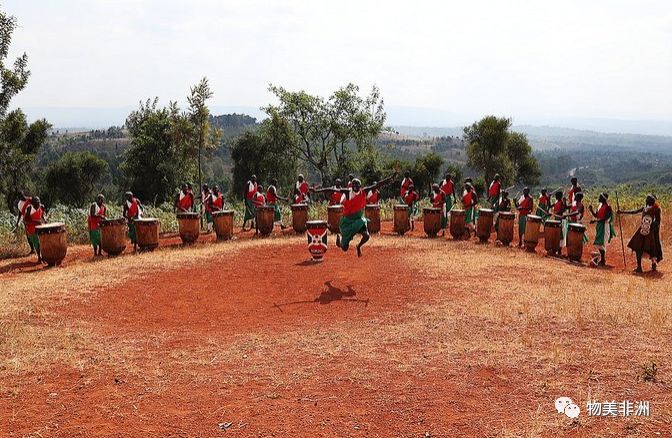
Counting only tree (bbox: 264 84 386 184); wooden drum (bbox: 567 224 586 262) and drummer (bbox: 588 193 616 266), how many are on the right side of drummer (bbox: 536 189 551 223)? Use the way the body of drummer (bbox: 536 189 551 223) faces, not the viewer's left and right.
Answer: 1

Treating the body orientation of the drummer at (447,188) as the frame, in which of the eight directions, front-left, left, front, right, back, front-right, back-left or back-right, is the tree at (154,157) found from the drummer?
right

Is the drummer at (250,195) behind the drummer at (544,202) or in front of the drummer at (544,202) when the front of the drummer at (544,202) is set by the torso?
in front

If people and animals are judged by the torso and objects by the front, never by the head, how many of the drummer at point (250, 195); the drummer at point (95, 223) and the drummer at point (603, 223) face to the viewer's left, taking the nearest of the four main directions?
1

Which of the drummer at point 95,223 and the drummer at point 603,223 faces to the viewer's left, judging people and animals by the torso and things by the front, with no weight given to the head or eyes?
the drummer at point 603,223

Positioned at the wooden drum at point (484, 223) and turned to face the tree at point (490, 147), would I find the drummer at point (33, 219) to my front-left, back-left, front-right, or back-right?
back-left

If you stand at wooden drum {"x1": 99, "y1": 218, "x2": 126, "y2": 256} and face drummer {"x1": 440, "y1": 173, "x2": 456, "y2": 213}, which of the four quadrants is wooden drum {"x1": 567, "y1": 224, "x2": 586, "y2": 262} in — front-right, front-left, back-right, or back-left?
front-right

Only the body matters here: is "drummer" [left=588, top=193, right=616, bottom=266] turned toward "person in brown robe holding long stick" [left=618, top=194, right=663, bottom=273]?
no

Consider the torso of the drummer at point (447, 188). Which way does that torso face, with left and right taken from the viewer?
facing the viewer and to the left of the viewer

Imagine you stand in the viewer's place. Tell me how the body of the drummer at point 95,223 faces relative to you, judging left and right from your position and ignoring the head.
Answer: facing the viewer and to the right of the viewer

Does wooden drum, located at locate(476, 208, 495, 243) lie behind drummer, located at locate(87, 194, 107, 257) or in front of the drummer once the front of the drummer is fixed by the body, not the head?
in front

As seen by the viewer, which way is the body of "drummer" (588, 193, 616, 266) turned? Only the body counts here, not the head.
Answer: to the viewer's left

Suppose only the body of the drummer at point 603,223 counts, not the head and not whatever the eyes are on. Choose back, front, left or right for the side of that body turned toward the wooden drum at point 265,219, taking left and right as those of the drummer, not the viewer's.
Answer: front
